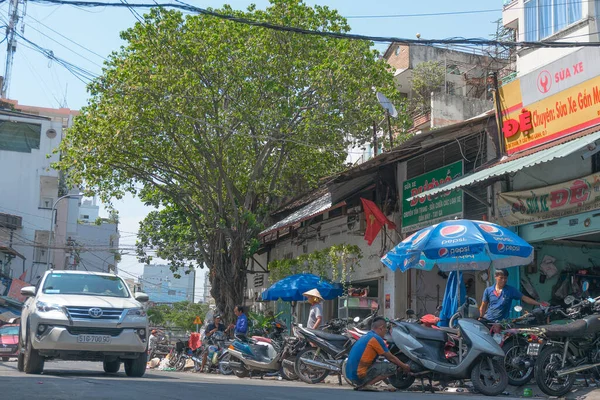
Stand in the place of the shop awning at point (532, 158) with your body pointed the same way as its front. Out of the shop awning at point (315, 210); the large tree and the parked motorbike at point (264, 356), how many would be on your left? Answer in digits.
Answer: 0

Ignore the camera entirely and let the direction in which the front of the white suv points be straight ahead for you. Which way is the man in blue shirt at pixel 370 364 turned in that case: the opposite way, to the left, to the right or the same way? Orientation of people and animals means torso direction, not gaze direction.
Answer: to the left

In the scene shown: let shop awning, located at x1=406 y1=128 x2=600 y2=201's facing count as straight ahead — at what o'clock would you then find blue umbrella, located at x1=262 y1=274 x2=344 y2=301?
The blue umbrella is roughly at 3 o'clock from the shop awning.

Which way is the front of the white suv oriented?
toward the camera

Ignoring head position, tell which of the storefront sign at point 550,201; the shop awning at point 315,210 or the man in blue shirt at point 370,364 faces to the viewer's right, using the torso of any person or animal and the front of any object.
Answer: the man in blue shirt

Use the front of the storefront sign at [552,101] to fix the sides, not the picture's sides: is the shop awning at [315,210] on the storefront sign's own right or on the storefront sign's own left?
on the storefront sign's own right

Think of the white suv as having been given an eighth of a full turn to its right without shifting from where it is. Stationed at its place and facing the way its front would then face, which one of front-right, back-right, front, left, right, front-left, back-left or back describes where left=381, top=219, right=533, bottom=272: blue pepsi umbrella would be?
back-left

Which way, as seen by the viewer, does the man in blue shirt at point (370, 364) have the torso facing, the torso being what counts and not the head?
to the viewer's right

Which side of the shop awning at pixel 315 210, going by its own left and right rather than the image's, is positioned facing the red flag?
left

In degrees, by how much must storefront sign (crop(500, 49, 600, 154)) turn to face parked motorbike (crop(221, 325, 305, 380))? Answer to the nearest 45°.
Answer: approximately 45° to its right

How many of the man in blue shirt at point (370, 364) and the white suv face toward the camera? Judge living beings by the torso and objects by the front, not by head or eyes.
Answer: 1
